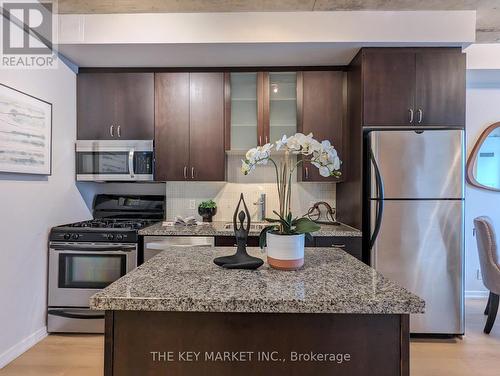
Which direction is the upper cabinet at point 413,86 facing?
toward the camera

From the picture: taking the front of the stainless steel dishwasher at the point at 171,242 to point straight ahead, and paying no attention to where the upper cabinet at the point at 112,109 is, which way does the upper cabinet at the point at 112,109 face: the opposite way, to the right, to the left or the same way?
the same way

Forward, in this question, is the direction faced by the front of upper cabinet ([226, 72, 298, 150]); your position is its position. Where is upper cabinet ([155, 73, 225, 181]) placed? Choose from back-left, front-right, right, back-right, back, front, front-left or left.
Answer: right

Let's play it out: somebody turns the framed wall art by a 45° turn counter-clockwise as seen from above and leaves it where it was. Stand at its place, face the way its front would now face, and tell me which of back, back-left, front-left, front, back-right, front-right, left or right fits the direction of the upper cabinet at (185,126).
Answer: front

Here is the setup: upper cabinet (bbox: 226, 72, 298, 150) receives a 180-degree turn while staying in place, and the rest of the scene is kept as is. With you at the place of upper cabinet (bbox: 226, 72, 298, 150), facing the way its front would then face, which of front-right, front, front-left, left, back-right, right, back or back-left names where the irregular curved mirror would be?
right

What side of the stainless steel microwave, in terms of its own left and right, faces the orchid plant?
front

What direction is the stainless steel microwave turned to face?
toward the camera

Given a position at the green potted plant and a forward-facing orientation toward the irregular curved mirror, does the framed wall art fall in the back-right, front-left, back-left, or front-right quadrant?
back-right

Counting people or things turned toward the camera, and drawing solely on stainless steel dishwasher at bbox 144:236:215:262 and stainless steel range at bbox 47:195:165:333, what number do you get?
2

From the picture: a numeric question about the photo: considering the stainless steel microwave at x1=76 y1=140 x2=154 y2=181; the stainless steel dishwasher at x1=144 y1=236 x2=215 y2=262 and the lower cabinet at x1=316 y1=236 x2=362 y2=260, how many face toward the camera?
3

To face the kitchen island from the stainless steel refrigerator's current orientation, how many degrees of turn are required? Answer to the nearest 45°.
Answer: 0° — it already faces it

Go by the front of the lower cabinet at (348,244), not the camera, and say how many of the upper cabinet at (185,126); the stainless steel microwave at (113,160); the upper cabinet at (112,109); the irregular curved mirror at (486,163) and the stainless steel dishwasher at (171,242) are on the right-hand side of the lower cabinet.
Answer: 4

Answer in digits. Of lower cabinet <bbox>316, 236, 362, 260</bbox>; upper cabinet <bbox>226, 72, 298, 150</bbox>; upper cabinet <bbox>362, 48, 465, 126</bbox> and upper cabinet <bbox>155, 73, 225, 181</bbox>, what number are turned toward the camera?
4

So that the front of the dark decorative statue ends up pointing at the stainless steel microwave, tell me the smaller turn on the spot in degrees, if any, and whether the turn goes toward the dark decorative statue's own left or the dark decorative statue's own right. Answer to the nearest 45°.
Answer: approximately 135° to the dark decorative statue's own right

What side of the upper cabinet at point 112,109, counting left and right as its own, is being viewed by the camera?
front

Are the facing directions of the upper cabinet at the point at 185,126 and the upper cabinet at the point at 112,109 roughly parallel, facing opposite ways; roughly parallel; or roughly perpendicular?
roughly parallel

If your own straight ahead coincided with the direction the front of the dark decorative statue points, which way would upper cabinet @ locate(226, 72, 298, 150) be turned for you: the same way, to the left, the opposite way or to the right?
the same way

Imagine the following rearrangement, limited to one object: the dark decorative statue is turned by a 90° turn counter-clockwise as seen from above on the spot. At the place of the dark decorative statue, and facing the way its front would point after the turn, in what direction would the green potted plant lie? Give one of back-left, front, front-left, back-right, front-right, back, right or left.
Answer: left
